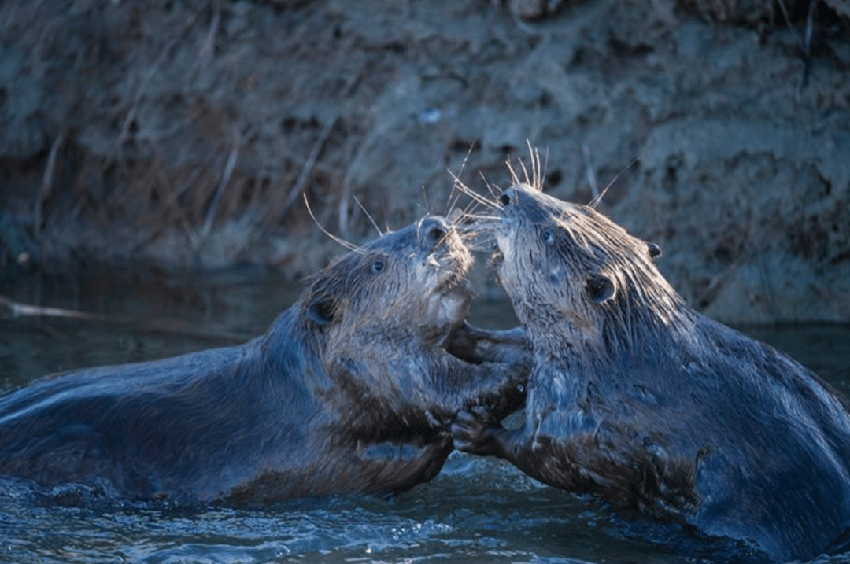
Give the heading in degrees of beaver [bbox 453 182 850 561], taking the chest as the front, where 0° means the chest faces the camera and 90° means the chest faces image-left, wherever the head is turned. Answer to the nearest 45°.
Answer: approximately 90°

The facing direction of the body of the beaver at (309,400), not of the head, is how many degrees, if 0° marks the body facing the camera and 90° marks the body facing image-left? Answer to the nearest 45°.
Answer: approximately 270°

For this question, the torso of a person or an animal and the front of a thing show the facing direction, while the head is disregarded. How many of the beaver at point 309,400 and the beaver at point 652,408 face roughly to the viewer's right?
1

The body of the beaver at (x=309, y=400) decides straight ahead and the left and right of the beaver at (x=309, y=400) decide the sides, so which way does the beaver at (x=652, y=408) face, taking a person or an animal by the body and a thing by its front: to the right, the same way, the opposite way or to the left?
the opposite way

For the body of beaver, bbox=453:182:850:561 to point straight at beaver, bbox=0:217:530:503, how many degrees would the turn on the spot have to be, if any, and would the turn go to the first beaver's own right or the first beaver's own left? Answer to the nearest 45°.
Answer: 0° — it already faces it

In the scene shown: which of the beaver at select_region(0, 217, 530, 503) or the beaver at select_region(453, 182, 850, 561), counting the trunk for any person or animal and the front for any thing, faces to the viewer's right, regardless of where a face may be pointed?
the beaver at select_region(0, 217, 530, 503)

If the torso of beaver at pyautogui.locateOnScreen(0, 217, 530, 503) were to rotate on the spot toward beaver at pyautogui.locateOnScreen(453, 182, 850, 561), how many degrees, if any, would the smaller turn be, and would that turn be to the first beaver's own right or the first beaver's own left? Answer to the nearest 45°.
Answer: approximately 45° to the first beaver's own right
